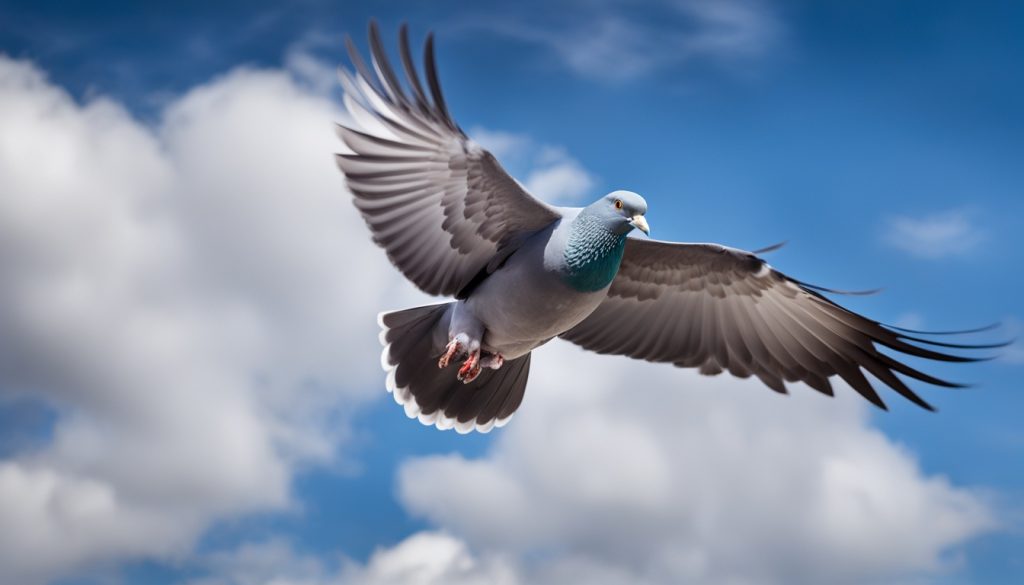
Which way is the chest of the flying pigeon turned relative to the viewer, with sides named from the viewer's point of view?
facing the viewer and to the right of the viewer
